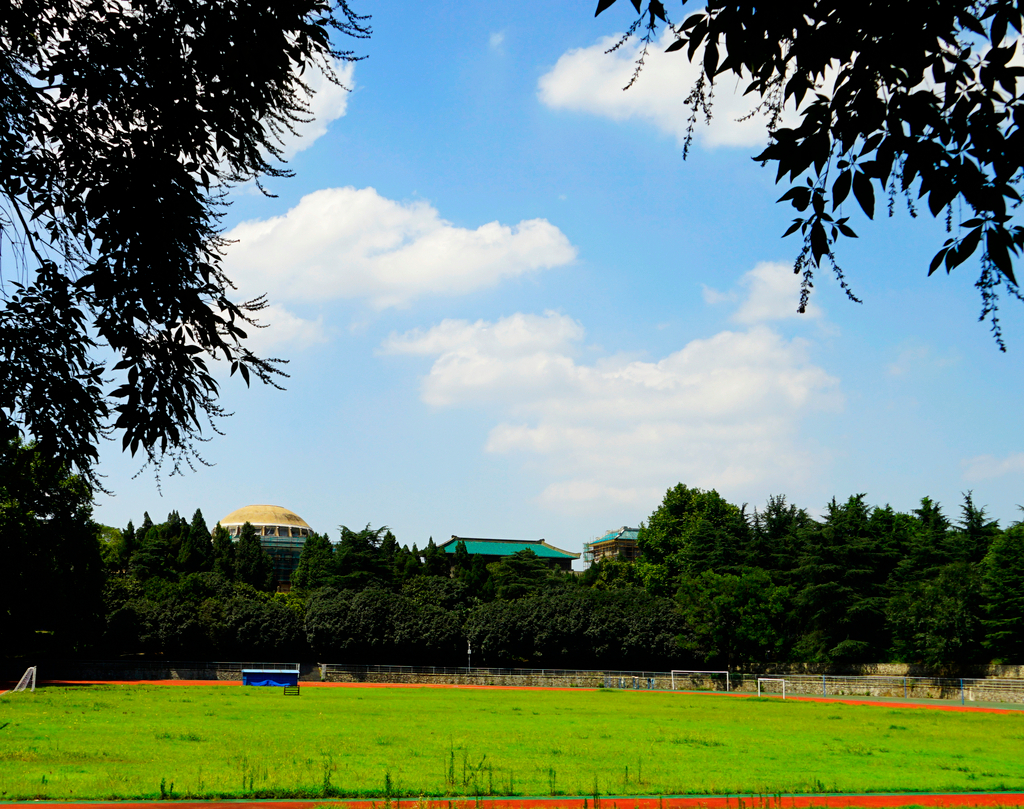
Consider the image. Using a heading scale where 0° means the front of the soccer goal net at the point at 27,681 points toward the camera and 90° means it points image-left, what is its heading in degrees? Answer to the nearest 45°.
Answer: approximately 270°
